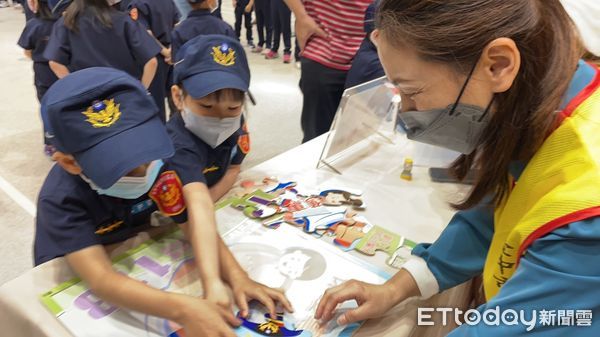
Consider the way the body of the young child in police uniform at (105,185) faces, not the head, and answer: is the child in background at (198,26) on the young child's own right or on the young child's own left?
on the young child's own left

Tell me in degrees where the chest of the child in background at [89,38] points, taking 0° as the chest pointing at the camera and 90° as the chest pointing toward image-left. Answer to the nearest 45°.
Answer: approximately 180°

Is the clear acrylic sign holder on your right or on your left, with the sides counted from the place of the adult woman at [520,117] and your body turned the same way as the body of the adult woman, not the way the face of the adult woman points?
on your right

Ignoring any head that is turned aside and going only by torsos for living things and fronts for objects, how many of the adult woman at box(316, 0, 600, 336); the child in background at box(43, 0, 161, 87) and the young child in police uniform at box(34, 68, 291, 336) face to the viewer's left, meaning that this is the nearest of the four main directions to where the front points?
1

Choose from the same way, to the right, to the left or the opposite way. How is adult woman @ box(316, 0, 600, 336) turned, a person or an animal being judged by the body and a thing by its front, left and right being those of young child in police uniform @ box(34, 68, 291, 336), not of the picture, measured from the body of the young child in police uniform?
the opposite way

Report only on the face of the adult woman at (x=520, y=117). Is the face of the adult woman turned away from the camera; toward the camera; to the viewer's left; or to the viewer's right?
to the viewer's left

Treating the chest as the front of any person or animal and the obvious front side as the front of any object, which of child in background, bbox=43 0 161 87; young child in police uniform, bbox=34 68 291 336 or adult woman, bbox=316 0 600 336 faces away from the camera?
the child in background

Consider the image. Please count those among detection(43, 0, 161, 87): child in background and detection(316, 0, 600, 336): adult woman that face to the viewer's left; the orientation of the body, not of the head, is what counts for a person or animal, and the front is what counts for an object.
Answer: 1

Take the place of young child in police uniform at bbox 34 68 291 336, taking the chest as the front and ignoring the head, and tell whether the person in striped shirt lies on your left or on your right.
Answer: on your left

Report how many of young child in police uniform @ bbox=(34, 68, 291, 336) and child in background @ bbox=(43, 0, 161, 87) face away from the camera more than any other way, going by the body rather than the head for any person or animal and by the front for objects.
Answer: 1

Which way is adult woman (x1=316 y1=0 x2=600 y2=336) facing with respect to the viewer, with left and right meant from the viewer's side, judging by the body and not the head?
facing to the left of the viewer
